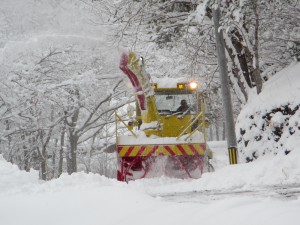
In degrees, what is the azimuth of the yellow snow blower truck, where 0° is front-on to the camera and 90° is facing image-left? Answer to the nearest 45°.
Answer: approximately 0°
